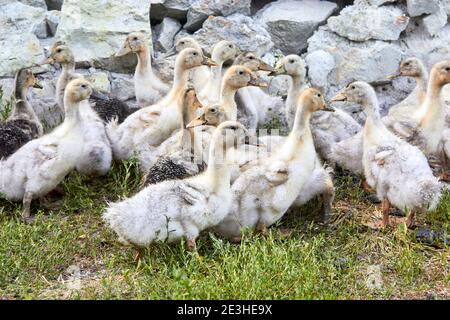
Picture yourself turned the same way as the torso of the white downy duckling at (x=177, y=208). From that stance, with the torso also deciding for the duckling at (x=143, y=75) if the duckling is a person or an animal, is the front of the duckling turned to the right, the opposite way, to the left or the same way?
the opposite way

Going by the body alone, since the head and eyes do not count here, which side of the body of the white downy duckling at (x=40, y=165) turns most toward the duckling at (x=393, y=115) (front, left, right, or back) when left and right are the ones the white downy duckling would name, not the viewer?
front

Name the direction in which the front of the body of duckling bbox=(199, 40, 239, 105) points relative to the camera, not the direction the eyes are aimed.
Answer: to the viewer's right

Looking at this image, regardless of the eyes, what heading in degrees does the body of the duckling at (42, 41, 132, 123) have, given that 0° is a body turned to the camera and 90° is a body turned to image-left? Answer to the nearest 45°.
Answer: approximately 90°

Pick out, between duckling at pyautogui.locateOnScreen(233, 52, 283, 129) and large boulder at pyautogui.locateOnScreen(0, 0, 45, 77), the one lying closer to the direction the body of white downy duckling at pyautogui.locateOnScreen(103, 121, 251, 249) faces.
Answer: the duckling

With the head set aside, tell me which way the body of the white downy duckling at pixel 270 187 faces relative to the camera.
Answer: to the viewer's right

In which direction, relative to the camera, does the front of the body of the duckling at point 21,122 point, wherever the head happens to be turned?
to the viewer's right

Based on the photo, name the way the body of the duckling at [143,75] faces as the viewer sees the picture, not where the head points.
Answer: to the viewer's left

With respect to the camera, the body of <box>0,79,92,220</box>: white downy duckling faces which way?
to the viewer's right

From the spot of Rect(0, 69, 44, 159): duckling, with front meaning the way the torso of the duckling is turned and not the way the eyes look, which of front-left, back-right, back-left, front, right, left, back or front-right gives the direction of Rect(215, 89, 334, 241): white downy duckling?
front-right

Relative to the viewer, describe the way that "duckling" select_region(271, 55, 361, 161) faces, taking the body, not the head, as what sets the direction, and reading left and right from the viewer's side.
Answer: facing to the left of the viewer
